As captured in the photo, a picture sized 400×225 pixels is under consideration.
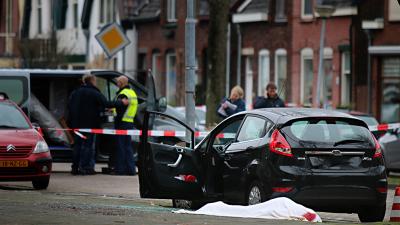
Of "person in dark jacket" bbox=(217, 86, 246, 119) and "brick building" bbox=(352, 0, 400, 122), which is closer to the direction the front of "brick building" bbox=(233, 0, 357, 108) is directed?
the person in dark jacket

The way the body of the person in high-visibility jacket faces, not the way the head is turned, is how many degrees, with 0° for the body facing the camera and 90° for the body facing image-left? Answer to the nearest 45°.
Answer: approximately 90°

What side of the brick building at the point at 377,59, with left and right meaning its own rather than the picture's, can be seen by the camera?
front

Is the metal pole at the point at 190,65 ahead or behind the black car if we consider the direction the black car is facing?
ahead

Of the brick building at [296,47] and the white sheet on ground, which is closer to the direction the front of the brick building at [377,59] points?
the white sheet on ground

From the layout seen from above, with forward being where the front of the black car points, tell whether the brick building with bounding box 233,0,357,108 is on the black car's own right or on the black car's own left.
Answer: on the black car's own right

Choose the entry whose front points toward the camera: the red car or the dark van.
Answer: the red car

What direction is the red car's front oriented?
toward the camera

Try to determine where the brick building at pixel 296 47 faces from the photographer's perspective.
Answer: facing the viewer

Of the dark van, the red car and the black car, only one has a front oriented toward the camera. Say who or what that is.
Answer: the red car

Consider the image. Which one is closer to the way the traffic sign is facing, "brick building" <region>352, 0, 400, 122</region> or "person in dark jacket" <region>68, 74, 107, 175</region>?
the person in dark jacket

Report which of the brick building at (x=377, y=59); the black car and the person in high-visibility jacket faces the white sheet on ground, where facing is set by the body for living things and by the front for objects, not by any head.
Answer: the brick building

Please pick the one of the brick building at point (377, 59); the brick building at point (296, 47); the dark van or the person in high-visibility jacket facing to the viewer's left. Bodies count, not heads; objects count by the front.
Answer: the person in high-visibility jacket
